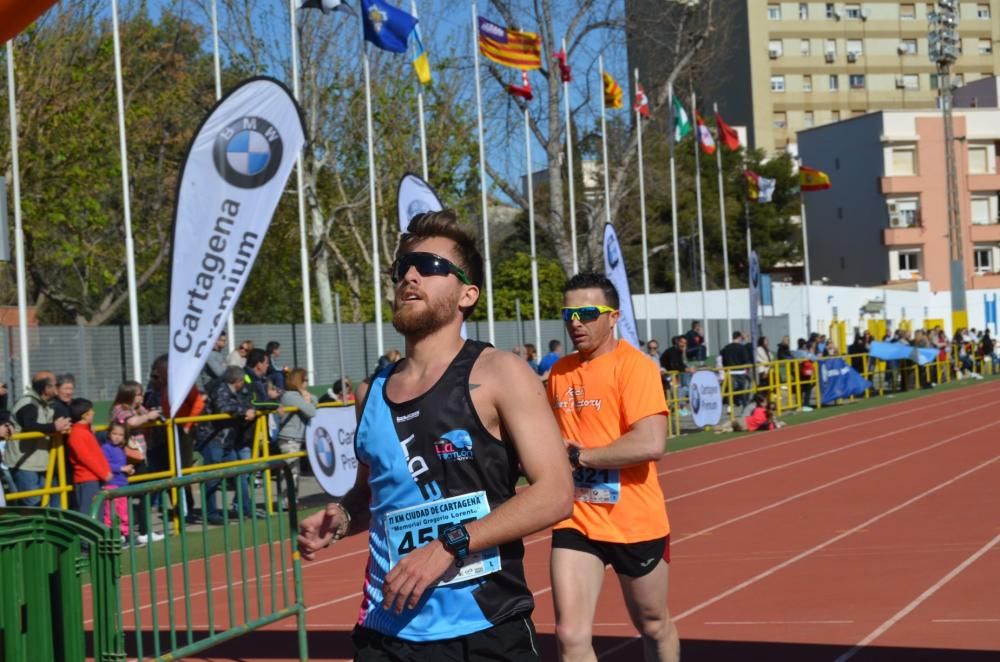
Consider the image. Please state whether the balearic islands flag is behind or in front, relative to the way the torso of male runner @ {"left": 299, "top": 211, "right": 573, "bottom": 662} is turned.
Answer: behind

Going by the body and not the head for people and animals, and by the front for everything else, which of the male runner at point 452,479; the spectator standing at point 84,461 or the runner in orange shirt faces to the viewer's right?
the spectator standing

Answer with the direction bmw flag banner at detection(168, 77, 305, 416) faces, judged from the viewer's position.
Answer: facing the viewer

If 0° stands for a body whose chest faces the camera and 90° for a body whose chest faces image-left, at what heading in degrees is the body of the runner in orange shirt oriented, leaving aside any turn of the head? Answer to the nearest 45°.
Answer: approximately 45°

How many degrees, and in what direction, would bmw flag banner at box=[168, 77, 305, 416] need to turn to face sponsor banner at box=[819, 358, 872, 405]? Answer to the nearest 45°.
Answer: approximately 135° to its left

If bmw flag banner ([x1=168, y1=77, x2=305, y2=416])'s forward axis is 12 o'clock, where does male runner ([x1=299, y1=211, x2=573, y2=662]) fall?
The male runner is roughly at 12 o'clock from the bmw flag banner.

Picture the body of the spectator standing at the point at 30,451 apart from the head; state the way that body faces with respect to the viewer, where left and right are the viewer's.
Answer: facing to the right of the viewer

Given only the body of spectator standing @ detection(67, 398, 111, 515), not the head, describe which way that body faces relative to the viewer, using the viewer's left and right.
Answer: facing to the right of the viewer

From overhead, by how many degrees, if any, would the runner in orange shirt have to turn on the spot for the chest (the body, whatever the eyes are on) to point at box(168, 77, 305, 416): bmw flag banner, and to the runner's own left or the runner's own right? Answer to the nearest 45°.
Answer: approximately 90° to the runner's own right

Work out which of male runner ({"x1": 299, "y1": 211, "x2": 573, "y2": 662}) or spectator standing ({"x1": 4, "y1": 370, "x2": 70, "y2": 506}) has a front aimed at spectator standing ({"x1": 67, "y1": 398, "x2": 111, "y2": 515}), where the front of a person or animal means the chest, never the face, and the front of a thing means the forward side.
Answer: spectator standing ({"x1": 4, "y1": 370, "x2": 70, "y2": 506})

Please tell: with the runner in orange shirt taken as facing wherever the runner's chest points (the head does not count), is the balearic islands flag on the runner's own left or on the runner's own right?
on the runner's own right

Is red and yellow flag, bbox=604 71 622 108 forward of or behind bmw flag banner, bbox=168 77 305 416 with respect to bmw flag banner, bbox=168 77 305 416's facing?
behind

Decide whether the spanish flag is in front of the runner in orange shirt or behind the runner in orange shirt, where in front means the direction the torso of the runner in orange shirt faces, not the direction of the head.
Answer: behind

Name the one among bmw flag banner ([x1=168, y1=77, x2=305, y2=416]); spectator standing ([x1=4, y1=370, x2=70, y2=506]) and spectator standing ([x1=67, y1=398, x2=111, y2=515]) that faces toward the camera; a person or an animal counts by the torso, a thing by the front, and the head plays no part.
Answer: the bmw flag banner

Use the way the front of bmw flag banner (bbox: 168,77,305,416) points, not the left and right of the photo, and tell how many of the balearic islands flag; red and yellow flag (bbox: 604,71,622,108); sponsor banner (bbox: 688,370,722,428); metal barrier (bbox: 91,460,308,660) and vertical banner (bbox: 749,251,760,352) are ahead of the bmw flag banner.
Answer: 1

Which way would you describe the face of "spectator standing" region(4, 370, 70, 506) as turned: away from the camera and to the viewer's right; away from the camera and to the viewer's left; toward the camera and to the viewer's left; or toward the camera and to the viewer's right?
toward the camera and to the viewer's right
